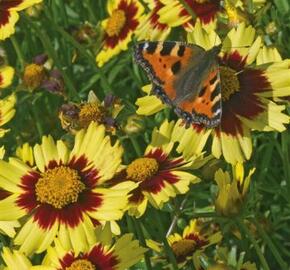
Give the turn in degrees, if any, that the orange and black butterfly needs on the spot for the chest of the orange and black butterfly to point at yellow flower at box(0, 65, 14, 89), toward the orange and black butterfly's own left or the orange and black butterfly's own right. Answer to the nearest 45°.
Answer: approximately 90° to the orange and black butterfly's own left

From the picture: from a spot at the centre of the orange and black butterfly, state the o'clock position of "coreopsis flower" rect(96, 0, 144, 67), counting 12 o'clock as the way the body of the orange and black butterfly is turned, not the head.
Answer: The coreopsis flower is roughly at 10 o'clock from the orange and black butterfly.

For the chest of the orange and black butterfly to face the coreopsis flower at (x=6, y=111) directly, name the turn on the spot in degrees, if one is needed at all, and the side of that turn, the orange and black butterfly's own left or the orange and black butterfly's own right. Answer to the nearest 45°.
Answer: approximately 90° to the orange and black butterfly's own left

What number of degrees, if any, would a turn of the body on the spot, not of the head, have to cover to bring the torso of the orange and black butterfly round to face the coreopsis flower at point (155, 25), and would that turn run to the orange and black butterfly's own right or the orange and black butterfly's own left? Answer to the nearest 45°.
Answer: approximately 45° to the orange and black butterfly's own left

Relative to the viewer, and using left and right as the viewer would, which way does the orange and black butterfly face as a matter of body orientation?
facing away from the viewer and to the right of the viewer
